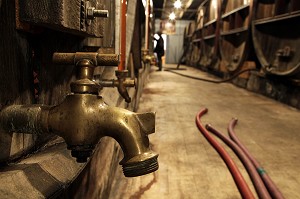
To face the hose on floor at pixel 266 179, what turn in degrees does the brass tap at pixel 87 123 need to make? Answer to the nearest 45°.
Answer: approximately 45° to its left

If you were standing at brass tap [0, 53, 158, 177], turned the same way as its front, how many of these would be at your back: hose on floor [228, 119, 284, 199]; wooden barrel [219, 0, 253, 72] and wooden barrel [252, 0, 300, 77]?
0

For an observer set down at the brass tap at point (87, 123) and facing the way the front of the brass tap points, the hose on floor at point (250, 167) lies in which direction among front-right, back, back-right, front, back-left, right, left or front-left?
front-left

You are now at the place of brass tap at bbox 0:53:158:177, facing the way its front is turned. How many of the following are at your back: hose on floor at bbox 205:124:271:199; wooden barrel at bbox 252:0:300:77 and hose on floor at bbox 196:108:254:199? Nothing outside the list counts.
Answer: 0

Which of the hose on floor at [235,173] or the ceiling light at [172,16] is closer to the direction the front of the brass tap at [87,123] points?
the hose on floor

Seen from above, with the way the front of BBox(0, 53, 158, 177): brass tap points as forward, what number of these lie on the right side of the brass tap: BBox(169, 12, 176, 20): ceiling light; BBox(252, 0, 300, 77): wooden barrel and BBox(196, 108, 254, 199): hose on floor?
0

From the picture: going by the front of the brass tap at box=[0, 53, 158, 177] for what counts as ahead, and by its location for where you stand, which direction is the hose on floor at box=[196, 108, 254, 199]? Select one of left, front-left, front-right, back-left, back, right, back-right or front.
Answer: front-left

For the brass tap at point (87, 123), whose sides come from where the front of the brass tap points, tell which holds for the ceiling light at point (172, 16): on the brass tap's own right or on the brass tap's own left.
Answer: on the brass tap's own left

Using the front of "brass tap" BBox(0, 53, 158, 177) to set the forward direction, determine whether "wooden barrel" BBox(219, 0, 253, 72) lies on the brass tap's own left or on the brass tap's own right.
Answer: on the brass tap's own left

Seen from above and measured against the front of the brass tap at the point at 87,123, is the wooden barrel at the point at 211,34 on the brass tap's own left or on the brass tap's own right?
on the brass tap's own left

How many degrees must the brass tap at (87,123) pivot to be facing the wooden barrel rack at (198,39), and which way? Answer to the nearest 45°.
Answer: approximately 45° to its left

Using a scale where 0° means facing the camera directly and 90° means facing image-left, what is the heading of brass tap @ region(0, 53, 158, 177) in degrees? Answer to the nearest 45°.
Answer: approximately 270°

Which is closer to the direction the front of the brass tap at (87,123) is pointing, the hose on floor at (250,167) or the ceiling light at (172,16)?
the hose on floor
